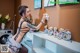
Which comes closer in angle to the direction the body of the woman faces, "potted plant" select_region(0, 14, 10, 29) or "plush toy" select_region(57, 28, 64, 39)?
the plush toy

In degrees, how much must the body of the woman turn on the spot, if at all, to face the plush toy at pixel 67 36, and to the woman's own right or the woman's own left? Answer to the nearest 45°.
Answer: approximately 45° to the woman's own right

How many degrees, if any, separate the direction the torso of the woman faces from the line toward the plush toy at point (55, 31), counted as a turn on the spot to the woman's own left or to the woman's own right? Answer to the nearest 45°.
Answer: approximately 45° to the woman's own right

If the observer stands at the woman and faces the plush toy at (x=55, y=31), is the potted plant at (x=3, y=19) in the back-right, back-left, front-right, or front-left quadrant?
back-left

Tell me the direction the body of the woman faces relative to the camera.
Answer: to the viewer's right

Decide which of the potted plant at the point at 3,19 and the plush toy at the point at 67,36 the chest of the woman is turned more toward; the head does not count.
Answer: the plush toy

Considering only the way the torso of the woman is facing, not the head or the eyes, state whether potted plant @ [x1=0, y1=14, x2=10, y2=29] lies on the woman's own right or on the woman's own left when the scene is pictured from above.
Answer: on the woman's own left

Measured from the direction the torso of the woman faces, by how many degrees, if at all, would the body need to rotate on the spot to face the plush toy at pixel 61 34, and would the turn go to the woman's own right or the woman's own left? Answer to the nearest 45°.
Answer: approximately 45° to the woman's own right
